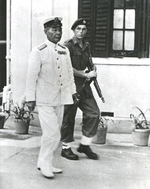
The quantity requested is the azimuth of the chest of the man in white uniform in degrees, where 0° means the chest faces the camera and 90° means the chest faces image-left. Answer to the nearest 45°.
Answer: approximately 315°

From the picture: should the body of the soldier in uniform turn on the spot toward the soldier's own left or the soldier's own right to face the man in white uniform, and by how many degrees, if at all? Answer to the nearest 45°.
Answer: approximately 90° to the soldier's own right

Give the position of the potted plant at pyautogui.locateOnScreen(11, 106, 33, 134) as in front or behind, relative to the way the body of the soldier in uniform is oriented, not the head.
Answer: behind

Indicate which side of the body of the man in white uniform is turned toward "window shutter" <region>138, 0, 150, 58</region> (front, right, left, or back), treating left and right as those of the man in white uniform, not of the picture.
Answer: left

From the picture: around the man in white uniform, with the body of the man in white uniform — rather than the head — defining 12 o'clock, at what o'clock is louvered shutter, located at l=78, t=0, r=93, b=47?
The louvered shutter is roughly at 8 o'clock from the man in white uniform.

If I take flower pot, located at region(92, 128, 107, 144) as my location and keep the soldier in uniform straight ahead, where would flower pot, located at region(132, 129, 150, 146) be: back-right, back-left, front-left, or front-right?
back-left

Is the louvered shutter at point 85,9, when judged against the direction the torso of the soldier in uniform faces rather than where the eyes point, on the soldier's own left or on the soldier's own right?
on the soldier's own left
